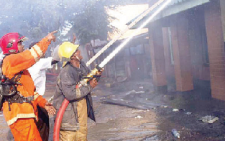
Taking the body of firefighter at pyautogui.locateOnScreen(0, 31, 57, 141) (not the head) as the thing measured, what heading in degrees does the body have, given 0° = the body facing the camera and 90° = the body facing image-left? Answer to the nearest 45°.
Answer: approximately 270°

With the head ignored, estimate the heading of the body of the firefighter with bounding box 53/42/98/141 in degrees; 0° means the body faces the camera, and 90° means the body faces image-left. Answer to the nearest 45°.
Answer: approximately 270°

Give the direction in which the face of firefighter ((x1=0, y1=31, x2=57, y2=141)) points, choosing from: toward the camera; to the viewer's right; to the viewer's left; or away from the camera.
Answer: to the viewer's right

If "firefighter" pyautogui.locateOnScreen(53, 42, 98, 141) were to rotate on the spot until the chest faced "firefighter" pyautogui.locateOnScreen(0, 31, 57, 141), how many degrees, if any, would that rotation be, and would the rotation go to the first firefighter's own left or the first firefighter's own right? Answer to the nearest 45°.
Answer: approximately 180°

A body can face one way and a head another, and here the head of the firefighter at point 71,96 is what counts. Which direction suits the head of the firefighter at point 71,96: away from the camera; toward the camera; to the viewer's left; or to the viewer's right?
to the viewer's right

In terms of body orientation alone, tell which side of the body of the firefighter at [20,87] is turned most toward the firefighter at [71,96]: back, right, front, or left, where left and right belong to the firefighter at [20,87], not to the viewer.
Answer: front

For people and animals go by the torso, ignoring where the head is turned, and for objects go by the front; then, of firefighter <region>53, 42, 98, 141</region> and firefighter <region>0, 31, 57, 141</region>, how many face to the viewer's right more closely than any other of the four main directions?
2
